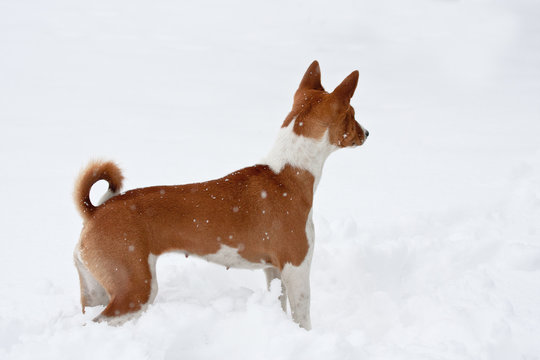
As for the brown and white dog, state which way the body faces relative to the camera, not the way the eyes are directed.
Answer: to the viewer's right
